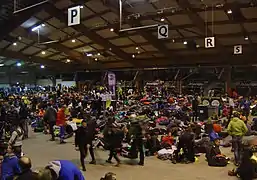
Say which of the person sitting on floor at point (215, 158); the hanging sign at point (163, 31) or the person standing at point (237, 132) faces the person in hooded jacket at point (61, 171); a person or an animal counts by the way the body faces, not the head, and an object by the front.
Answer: the hanging sign

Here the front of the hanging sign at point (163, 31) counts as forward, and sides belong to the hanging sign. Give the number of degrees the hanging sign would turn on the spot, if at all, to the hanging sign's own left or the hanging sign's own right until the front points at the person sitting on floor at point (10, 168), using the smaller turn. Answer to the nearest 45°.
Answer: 0° — it already faces them

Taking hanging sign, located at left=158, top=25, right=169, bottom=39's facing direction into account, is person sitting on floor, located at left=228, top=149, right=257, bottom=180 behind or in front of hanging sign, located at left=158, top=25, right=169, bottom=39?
in front

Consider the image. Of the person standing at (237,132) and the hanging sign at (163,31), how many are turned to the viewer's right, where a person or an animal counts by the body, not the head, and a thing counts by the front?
0
